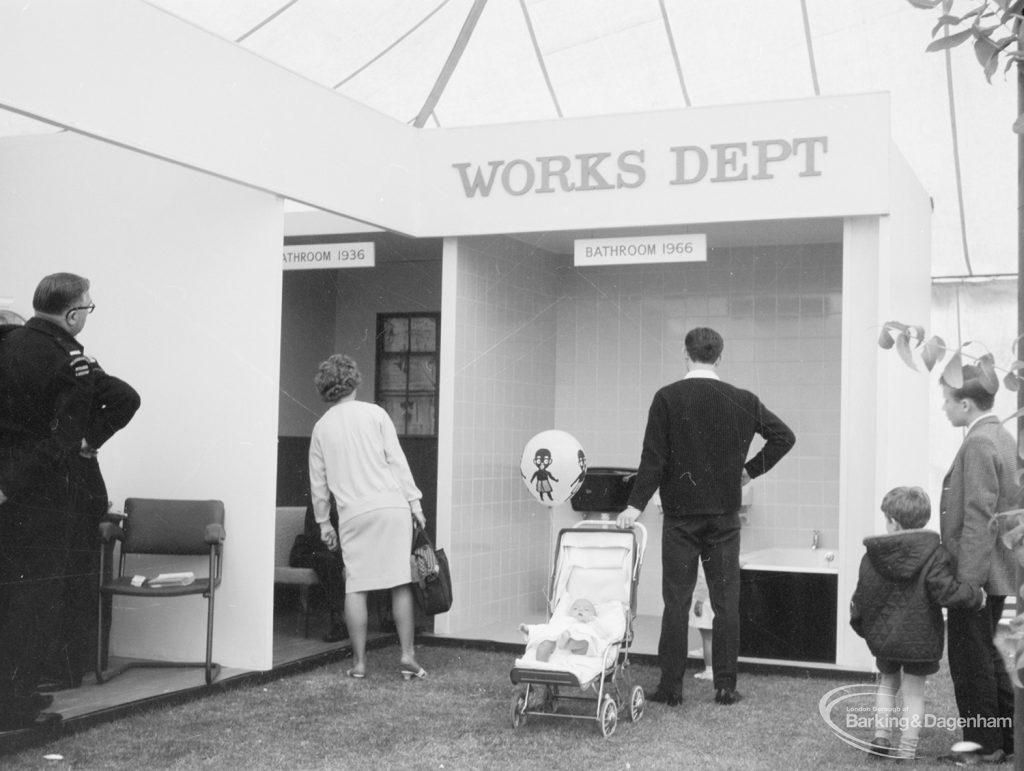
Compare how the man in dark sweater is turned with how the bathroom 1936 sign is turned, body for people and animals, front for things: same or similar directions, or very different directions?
very different directions

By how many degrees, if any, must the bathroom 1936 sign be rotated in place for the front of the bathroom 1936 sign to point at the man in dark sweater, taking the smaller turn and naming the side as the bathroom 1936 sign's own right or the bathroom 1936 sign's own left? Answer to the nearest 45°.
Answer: approximately 45° to the bathroom 1936 sign's own left

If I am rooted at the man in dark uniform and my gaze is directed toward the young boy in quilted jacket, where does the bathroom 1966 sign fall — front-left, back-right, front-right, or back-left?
front-left

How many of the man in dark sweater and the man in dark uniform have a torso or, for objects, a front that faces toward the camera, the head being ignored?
0

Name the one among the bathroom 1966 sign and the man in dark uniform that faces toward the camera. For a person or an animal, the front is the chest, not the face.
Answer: the bathroom 1966 sign

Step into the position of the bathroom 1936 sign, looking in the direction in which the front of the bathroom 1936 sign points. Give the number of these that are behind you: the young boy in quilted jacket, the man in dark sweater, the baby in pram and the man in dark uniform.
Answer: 0

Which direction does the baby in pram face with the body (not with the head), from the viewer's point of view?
toward the camera

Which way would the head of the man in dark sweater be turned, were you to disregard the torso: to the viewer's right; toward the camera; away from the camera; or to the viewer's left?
away from the camera

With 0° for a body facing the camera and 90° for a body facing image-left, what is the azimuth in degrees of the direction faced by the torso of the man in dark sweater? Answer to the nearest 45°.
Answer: approximately 180°

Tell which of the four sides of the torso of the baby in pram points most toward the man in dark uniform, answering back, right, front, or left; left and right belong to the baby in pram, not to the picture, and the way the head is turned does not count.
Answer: right

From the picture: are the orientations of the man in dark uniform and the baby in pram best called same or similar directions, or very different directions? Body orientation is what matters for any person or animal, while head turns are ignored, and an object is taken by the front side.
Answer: very different directions

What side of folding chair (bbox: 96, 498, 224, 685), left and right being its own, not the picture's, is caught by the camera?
front

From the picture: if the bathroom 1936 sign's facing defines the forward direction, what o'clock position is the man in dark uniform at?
The man in dark uniform is roughly at 1 o'clock from the bathroom 1936 sign.

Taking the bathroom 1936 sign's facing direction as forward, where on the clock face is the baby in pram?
The baby in pram is roughly at 11 o'clock from the bathroom 1936 sign.

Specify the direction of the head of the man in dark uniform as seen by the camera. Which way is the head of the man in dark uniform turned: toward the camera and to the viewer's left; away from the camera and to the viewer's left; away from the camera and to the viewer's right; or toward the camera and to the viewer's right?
away from the camera and to the viewer's right

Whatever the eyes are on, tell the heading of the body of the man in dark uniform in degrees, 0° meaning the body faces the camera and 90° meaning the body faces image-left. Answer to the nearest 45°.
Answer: approximately 225°

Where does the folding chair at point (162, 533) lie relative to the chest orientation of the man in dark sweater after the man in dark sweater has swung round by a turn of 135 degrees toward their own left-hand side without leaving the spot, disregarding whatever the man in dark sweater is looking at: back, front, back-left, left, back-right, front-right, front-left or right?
front-right

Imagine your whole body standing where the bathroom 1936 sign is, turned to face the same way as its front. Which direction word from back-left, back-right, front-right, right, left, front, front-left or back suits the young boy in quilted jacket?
front-left
